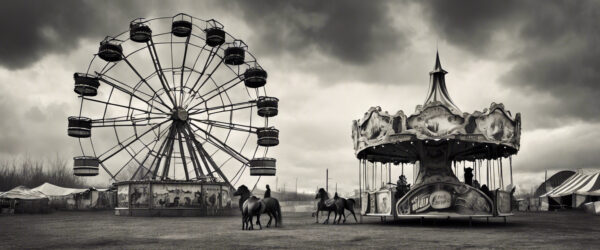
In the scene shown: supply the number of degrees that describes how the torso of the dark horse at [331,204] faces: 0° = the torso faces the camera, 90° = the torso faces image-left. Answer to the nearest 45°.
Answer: approximately 90°

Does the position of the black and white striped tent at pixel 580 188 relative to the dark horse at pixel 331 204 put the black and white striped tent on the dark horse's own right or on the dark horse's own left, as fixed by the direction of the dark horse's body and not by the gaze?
on the dark horse's own right

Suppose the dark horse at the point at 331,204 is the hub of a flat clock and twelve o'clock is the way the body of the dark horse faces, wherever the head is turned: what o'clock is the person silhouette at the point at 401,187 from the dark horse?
The person silhouette is roughly at 5 o'clock from the dark horse.

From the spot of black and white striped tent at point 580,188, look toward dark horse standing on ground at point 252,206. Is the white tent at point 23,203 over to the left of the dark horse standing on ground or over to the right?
right

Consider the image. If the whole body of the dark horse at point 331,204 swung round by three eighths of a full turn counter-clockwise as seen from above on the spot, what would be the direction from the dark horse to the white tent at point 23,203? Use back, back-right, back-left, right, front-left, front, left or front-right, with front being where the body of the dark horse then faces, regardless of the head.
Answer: back

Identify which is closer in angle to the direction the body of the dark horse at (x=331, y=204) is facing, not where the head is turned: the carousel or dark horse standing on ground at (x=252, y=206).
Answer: the dark horse standing on ground

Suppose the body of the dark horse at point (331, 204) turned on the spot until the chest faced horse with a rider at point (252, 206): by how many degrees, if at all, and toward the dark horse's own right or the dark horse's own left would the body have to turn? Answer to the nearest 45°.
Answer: approximately 45° to the dark horse's own left

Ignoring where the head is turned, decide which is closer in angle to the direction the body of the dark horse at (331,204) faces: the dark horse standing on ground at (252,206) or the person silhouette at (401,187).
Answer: the dark horse standing on ground
